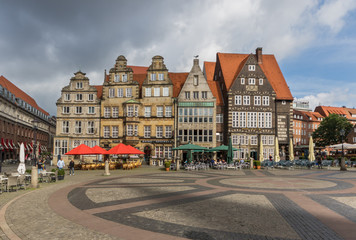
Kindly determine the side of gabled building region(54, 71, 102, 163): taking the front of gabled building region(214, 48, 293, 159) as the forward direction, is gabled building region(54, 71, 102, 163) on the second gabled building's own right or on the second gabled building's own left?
on the second gabled building's own right

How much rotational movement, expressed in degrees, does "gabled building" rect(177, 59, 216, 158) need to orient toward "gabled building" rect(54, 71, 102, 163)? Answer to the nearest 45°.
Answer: approximately 90° to its right

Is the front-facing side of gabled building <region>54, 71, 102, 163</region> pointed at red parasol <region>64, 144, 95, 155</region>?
yes

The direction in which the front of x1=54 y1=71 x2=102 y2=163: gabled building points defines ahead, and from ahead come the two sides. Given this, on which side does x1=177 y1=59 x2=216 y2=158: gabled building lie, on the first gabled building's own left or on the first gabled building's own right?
on the first gabled building's own left

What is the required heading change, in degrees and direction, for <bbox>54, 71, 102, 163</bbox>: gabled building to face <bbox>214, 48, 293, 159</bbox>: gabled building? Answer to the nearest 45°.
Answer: approximately 90° to its left

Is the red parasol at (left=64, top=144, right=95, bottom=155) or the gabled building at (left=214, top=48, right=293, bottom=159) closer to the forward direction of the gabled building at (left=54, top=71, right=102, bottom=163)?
the red parasol

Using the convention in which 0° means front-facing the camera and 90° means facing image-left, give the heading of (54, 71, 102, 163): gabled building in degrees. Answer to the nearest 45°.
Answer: approximately 0°

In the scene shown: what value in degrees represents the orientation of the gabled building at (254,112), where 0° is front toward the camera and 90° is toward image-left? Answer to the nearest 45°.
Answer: approximately 0°
